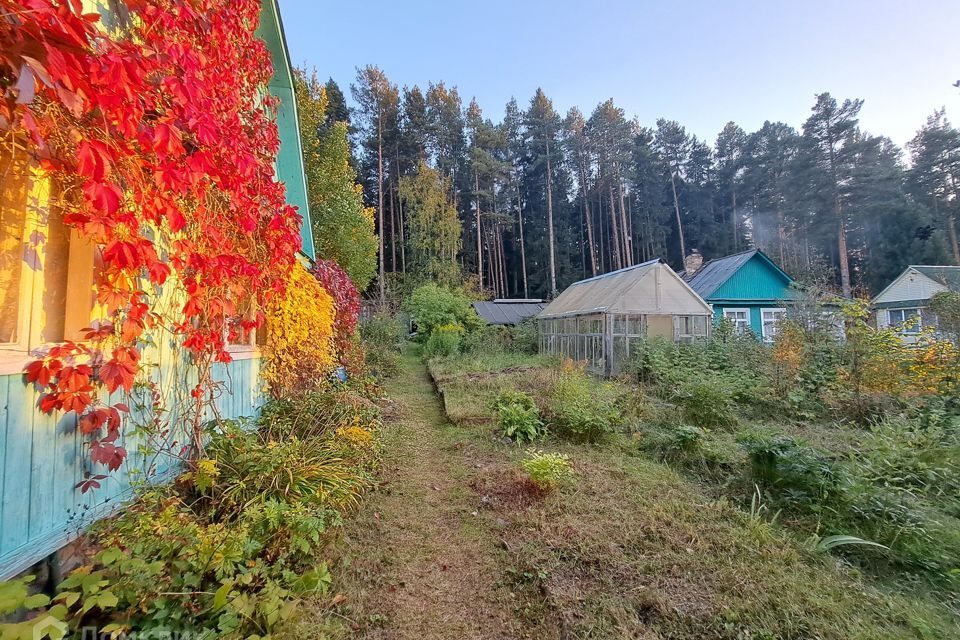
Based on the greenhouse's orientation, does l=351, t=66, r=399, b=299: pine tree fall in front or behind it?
behind

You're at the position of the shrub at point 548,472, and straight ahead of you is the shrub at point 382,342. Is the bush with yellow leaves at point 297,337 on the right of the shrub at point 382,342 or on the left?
left

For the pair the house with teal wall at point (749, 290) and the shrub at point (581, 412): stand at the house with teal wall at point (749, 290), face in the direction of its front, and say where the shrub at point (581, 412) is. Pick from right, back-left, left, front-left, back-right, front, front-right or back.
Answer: front-right

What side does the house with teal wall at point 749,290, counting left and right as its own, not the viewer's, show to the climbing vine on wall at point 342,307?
front

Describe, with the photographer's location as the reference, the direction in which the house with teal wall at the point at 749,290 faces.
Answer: facing the viewer and to the right of the viewer

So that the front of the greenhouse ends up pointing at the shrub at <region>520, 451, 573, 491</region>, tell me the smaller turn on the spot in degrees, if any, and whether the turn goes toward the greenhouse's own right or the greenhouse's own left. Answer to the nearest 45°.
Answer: approximately 45° to the greenhouse's own right

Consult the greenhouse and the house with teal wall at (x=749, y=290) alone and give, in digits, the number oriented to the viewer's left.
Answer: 0

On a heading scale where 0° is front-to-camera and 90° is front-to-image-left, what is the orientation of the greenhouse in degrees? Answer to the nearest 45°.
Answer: approximately 315°

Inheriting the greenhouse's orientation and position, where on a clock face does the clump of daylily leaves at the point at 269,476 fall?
The clump of daylily leaves is roughly at 2 o'clock from the greenhouse.

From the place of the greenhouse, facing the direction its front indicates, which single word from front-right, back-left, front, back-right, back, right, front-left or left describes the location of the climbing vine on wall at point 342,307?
right

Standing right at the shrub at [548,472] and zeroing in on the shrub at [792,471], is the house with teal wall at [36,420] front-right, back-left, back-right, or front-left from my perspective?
back-right

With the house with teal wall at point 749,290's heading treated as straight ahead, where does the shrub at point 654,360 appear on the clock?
The shrub is roughly at 2 o'clock from the house with teal wall.

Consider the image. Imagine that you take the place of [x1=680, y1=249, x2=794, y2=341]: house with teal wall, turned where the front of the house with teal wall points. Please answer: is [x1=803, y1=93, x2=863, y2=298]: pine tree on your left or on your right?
on your left

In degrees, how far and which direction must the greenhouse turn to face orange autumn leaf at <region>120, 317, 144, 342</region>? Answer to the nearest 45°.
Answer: approximately 45° to its right

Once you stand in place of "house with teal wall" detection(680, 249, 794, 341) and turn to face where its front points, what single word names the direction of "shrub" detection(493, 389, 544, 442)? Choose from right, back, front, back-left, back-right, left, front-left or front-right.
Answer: front-right

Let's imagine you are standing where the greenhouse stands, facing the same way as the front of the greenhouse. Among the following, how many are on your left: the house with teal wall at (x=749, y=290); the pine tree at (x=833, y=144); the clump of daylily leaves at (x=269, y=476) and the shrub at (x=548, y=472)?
2

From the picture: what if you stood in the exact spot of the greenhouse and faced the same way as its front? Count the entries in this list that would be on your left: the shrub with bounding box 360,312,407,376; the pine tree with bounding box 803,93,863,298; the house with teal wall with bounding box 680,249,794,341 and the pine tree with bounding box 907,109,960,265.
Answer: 3

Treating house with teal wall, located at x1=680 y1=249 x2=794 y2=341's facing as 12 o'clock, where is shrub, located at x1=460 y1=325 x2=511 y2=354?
The shrub is roughly at 3 o'clock from the house with teal wall.
